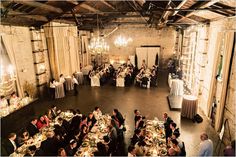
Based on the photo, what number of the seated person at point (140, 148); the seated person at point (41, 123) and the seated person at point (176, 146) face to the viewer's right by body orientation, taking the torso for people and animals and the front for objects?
2

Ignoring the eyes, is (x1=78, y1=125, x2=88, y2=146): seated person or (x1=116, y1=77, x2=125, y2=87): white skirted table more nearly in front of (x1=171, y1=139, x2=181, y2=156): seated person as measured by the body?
the seated person

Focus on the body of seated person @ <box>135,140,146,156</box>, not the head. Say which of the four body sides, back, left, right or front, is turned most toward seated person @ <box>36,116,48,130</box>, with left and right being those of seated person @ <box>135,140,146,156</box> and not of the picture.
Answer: back

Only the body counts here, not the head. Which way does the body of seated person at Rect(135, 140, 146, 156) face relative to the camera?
to the viewer's right

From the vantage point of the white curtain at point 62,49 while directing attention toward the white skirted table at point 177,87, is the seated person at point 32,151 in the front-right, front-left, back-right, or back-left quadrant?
front-right

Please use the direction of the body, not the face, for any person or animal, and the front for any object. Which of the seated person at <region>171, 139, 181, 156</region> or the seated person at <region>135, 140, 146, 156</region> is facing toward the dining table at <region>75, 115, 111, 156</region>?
the seated person at <region>171, 139, 181, 156</region>

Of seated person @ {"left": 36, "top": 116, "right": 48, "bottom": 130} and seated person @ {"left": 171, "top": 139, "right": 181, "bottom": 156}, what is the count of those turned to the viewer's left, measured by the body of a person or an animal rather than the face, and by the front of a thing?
1

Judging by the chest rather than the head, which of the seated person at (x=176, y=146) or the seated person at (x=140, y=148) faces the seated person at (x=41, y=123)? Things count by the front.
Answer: the seated person at (x=176, y=146)

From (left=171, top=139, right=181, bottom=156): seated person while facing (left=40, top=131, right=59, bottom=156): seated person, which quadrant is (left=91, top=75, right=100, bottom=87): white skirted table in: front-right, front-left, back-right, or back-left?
front-right

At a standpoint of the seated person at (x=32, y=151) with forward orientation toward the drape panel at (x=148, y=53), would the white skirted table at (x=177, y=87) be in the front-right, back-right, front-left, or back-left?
front-right

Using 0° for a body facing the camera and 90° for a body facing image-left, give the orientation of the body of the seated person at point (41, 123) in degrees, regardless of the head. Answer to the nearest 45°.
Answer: approximately 270°

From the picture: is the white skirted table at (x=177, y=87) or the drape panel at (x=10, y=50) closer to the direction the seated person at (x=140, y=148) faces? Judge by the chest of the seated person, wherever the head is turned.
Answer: the white skirted table

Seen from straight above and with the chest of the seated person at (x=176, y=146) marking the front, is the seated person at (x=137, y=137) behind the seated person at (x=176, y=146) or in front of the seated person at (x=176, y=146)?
in front

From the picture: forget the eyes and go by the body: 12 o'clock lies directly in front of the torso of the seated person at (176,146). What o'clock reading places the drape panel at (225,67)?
The drape panel is roughly at 4 o'clock from the seated person.

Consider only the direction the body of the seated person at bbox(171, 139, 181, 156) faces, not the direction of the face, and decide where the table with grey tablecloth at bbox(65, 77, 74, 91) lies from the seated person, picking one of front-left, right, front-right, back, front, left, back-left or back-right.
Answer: front-right

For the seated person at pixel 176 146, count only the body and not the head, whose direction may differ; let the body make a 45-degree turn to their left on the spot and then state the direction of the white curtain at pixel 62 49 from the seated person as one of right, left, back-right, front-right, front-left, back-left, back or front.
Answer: right

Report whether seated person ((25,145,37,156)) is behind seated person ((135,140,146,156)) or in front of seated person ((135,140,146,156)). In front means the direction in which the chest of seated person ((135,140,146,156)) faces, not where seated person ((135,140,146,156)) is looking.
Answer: behind

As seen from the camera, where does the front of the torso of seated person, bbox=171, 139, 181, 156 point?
to the viewer's left

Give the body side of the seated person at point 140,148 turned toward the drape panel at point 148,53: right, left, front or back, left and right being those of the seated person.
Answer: left
